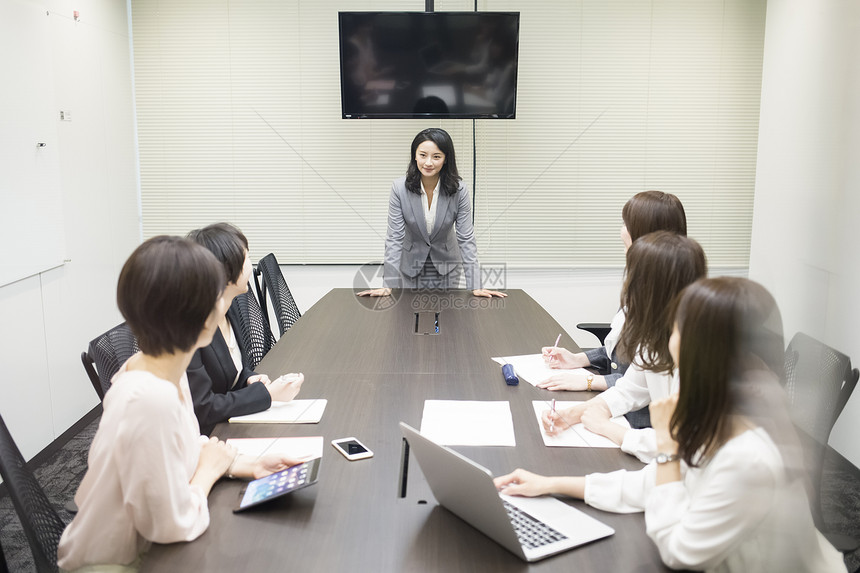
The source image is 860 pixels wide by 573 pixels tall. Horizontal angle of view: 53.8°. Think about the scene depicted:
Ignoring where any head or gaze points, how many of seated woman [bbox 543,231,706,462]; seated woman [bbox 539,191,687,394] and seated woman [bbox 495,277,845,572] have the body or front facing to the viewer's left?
3

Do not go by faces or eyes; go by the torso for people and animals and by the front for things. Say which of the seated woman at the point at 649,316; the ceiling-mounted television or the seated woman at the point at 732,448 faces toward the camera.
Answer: the ceiling-mounted television

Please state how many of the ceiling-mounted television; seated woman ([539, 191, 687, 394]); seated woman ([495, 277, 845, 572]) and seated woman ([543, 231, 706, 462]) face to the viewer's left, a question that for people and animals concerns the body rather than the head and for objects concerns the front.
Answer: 3

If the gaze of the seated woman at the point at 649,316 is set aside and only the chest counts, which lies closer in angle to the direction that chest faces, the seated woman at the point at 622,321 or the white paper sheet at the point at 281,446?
the white paper sheet

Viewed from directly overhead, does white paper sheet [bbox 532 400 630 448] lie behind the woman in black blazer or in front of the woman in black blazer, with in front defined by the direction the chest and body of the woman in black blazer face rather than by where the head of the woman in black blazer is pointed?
in front

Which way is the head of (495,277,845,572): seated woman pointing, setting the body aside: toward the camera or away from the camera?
away from the camera

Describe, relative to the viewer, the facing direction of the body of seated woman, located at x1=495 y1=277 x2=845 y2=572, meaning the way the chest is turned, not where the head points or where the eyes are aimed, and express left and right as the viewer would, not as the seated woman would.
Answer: facing to the left of the viewer

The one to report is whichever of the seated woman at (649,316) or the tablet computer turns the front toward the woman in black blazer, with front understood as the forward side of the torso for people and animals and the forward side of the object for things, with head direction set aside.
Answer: the seated woman

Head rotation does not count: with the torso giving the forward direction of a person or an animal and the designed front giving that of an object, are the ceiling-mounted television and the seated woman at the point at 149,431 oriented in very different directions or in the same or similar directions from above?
very different directions

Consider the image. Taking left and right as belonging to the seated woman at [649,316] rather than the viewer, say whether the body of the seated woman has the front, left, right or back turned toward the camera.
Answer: left

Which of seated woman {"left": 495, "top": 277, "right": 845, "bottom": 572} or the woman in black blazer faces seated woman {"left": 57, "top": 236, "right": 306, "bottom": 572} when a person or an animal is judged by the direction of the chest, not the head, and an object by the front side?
seated woman {"left": 495, "top": 277, "right": 845, "bottom": 572}

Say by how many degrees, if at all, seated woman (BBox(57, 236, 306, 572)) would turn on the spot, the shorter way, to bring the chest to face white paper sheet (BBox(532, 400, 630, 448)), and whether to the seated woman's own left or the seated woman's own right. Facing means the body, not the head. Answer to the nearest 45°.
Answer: approximately 45° to the seated woman's own right

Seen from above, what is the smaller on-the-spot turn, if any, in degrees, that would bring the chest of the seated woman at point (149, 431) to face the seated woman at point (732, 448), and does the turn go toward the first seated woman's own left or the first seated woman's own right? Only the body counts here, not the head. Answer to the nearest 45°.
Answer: approximately 90° to the first seated woman's own right

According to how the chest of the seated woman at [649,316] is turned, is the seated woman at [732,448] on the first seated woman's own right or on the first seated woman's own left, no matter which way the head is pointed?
on the first seated woman's own left

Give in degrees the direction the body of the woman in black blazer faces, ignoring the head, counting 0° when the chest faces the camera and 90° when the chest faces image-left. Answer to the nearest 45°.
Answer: approximately 270°

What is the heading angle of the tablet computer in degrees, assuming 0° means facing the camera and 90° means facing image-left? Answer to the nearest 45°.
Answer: approximately 45°
